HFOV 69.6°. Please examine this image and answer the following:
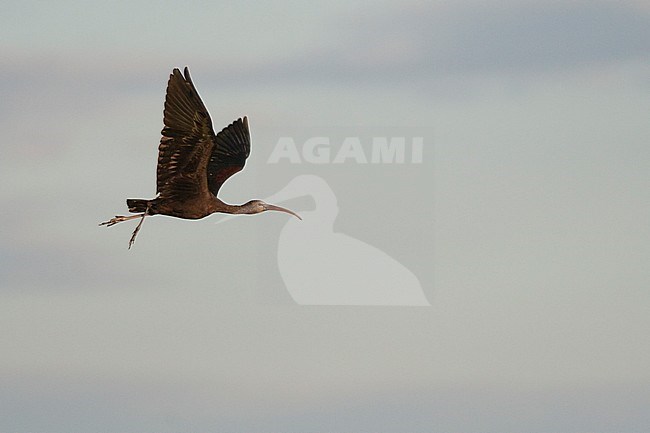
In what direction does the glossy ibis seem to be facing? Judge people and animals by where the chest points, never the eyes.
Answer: to the viewer's right
